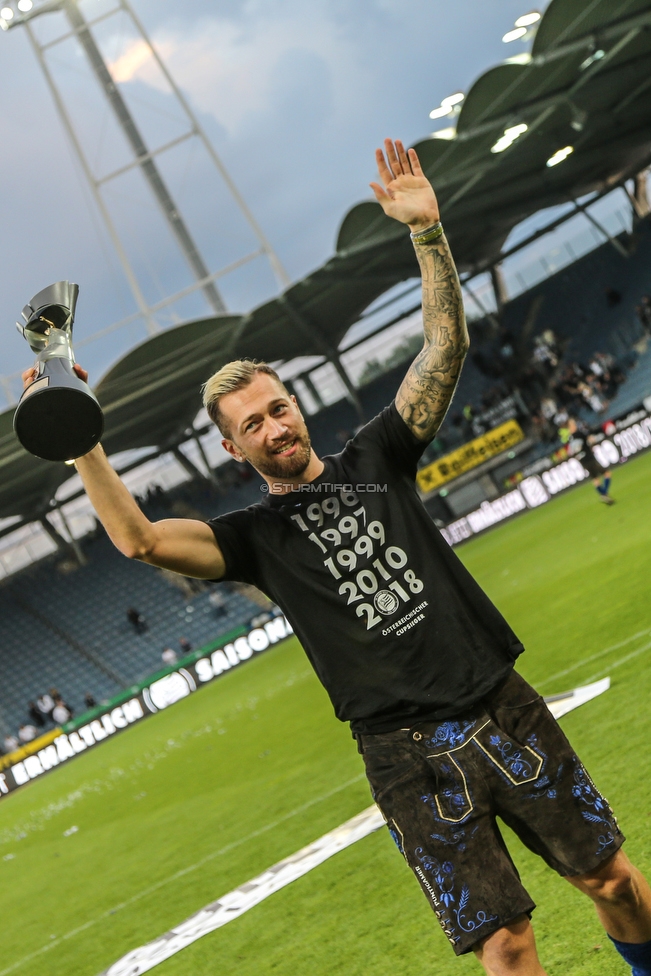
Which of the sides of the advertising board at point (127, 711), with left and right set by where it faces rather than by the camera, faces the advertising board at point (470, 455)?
left

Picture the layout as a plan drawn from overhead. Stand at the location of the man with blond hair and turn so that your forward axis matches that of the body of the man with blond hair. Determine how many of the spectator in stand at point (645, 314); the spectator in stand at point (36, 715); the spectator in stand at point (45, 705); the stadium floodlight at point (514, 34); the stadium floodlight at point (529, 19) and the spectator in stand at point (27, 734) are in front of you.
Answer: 0

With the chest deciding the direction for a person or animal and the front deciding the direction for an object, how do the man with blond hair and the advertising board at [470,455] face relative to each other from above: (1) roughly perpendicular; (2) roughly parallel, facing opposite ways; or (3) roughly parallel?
roughly parallel

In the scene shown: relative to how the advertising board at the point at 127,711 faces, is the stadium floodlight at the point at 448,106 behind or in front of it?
in front

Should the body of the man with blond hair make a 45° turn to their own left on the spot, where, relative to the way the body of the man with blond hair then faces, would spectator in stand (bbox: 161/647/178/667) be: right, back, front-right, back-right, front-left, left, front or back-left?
back-left

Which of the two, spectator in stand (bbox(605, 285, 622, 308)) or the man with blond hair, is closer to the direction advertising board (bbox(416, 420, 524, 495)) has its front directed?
the man with blond hair

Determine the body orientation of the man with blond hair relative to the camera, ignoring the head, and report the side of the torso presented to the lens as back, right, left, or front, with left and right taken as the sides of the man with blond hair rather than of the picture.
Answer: front

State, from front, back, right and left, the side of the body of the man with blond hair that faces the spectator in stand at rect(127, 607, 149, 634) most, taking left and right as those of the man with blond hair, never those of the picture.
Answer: back

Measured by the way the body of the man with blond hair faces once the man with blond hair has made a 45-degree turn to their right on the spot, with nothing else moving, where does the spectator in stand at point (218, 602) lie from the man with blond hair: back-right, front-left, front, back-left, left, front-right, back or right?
back-right

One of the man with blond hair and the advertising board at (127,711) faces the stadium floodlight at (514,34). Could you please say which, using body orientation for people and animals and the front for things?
the advertising board

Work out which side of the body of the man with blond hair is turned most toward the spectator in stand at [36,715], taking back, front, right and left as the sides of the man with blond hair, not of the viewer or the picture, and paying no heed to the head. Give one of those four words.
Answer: back

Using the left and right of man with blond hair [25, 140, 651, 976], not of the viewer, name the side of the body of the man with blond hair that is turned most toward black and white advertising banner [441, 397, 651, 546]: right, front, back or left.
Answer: back

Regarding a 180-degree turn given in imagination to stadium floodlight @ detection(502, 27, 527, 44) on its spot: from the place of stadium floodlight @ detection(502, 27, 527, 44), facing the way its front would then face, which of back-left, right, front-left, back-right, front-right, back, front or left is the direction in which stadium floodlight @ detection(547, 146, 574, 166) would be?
front-left

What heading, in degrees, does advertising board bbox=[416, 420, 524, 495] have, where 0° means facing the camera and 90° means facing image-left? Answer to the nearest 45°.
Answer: approximately 0°

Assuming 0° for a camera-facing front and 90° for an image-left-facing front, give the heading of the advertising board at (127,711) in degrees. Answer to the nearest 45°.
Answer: approximately 315°

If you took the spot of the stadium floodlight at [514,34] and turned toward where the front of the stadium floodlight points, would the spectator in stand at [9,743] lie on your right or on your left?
on your right

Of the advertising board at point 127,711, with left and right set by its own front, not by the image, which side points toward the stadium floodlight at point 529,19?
front

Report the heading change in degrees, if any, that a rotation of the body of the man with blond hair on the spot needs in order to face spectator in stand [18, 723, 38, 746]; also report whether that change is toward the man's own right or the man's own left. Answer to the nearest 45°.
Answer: approximately 180°

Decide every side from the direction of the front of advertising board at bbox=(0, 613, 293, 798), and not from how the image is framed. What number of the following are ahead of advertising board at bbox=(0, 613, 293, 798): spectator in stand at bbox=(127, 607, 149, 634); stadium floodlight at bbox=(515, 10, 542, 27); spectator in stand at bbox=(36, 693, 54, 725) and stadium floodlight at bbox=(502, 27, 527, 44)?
2
